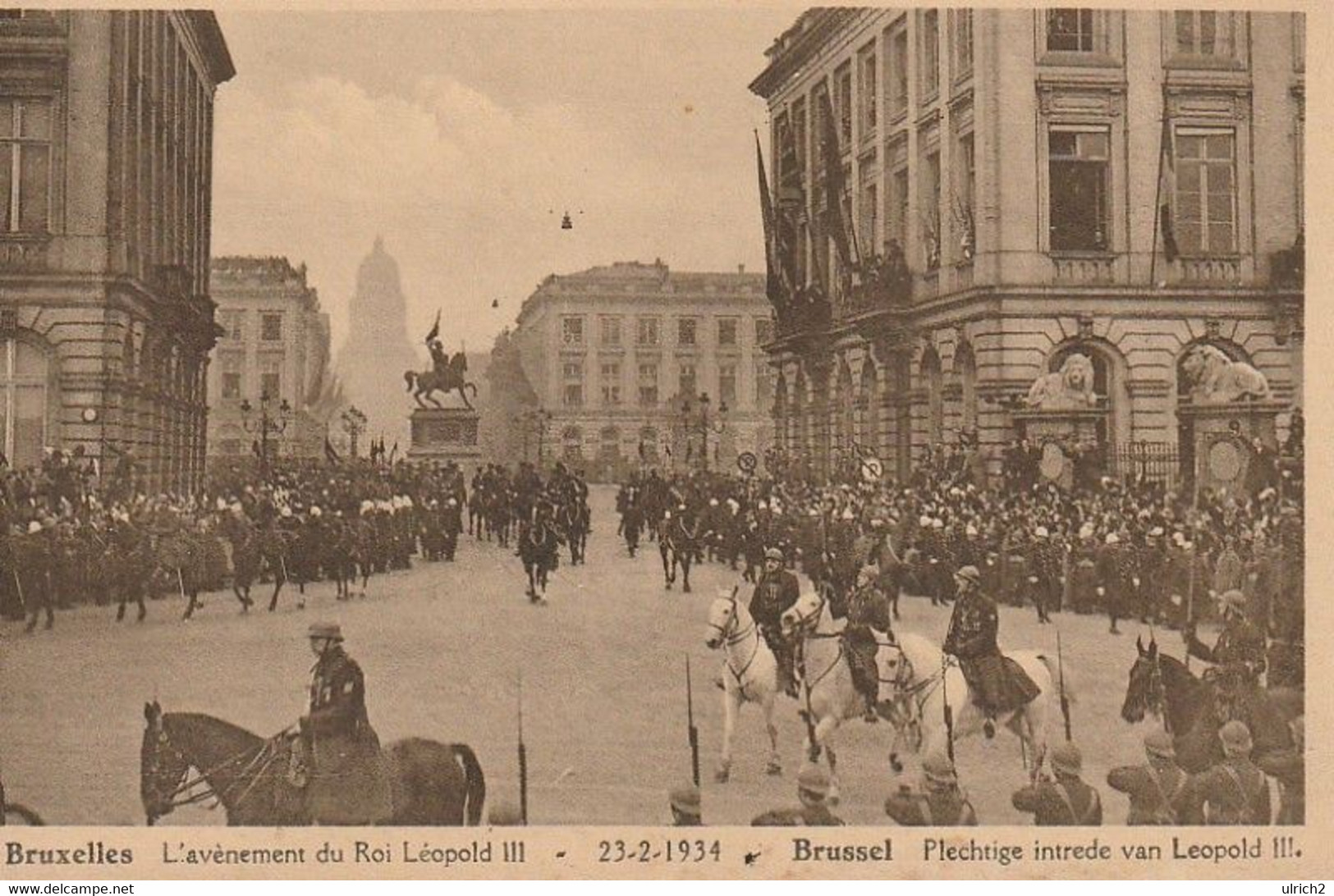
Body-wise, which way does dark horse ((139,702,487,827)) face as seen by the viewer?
to the viewer's left

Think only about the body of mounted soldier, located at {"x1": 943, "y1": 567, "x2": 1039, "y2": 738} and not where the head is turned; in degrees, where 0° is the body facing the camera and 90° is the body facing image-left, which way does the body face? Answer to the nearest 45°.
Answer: approximately 45°

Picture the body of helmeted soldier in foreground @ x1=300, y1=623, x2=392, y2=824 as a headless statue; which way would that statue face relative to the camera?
to the viewer's left

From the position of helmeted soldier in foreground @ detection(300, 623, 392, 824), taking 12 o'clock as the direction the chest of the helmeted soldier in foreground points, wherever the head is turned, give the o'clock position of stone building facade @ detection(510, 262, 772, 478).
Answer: The stone building facade is roughly at 4 o'clock from the helmeted soldier in foreground.

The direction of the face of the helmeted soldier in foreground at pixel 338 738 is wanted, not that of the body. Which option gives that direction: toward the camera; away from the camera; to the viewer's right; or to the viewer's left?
to the viewer's left

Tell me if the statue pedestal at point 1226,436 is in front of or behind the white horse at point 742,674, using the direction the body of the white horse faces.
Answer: behind

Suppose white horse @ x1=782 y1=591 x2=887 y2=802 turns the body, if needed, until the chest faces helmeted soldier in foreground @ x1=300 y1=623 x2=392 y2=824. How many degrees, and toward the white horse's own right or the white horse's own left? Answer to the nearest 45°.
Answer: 0° — it already faces them

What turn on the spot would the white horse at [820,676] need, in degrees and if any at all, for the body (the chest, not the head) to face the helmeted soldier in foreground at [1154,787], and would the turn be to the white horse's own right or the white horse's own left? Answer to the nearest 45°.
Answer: approximately 135° to the white horse's own left
